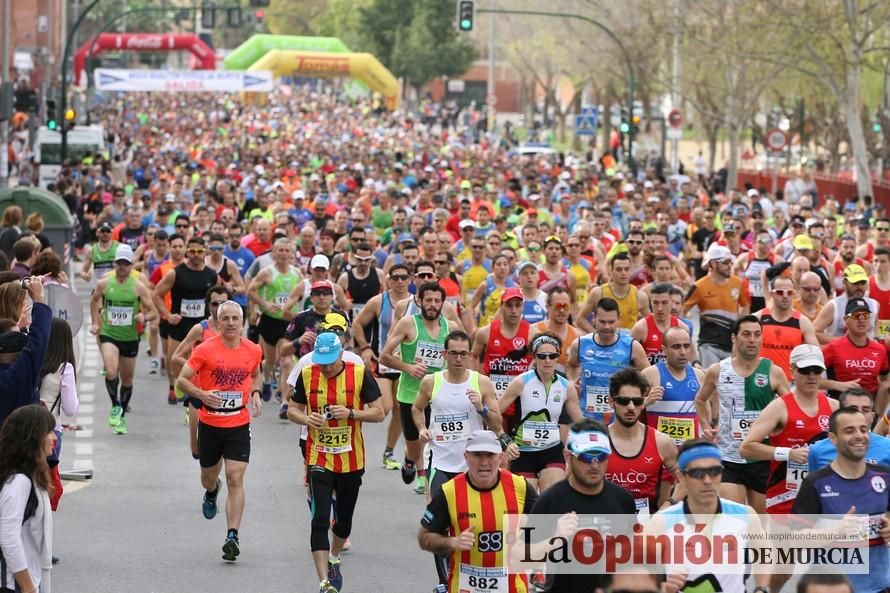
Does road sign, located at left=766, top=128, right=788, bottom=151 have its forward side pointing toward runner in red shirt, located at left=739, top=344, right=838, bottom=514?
yes

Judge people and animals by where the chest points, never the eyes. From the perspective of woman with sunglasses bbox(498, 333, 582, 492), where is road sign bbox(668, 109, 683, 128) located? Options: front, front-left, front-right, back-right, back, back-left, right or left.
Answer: back

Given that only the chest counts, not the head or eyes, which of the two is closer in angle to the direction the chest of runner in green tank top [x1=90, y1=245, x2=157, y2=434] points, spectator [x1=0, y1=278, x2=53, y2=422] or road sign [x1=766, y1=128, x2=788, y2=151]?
the spectator

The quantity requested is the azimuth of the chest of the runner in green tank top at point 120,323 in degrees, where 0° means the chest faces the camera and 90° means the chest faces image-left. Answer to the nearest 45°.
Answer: approximately 0°

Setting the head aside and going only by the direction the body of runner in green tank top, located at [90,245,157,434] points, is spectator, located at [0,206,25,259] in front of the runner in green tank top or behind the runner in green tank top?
behind

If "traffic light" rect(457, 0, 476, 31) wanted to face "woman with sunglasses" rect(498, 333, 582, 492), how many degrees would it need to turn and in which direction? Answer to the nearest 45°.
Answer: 0° — it already faces them

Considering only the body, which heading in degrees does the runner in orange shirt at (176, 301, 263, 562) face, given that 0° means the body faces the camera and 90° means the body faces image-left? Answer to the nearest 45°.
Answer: approximately 0°
